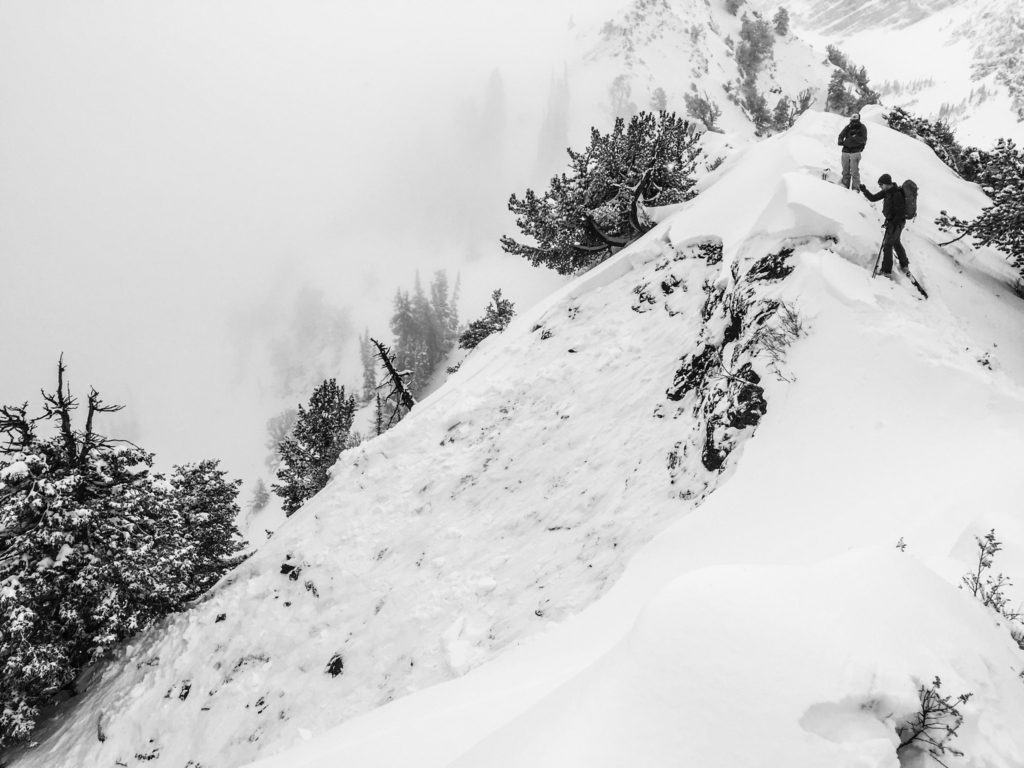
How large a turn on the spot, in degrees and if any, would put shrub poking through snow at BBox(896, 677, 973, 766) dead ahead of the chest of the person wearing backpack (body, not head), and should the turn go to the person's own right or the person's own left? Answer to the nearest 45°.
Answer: approximately 90° to the person's own left

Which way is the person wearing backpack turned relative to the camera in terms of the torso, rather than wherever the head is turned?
to the viewer's left

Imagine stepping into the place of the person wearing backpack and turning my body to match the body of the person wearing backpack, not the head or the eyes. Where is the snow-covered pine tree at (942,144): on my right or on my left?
on my right

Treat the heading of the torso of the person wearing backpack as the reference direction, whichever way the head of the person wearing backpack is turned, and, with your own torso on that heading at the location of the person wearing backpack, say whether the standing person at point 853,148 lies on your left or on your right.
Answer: on your right

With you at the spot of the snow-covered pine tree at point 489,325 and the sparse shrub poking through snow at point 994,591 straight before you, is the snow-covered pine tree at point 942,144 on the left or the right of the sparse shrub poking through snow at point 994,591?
left

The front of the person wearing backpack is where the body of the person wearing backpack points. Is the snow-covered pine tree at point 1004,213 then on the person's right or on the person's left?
on the person's right
